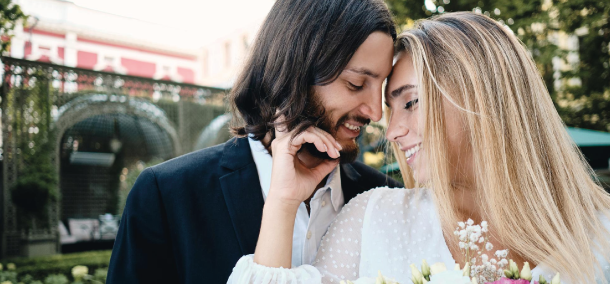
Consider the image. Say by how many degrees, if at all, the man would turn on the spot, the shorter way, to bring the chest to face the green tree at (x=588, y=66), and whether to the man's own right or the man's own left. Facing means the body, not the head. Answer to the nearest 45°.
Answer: approximately 90° to the man's own left

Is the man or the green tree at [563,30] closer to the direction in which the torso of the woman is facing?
the man

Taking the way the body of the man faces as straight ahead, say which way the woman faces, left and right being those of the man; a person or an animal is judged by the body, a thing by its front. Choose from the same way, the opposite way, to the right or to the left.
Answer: to the right

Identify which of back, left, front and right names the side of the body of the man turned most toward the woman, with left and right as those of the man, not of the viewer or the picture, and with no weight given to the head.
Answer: front

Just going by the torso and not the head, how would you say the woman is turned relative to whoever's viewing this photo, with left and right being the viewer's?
facing the viewer and to the left of the viewer

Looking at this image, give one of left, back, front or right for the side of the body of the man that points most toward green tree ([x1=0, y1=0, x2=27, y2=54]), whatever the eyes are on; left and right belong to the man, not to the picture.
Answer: back

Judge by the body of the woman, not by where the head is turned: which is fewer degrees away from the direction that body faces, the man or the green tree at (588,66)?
the man

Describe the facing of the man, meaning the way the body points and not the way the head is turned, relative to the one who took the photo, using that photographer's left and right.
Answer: facing the viewer and to the right of the viewer

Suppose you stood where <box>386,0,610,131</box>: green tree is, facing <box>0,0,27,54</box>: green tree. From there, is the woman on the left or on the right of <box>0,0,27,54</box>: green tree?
left

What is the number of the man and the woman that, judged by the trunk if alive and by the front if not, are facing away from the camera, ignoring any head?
0

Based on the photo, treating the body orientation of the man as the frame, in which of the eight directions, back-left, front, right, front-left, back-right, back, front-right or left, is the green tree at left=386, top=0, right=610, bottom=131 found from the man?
left
